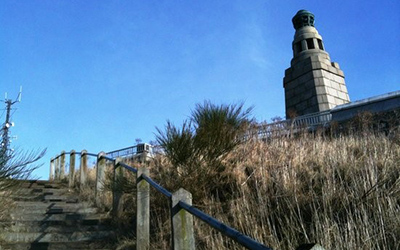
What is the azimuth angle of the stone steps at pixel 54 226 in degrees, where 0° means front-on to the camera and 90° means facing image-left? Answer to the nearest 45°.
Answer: approximately 0°

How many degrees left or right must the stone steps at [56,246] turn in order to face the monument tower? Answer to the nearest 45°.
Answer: approximately 135° to its left
